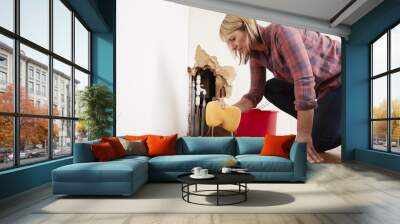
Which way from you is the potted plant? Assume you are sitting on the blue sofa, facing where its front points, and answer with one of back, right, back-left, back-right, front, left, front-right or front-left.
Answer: back-right

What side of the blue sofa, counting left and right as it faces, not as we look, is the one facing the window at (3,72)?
right

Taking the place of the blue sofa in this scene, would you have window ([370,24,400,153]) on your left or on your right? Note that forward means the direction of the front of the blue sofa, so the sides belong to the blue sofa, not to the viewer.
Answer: on your left

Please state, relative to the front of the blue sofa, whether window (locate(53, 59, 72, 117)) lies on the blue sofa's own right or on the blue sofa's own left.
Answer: on the blue sofa's own right

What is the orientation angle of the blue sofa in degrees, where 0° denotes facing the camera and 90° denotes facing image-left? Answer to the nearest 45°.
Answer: approximately 0°

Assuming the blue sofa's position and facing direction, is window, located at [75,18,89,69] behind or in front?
behind

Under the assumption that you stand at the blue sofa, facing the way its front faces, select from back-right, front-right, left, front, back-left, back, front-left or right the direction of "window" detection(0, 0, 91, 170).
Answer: right

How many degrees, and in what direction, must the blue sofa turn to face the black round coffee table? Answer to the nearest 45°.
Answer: approximately 45° to its left
